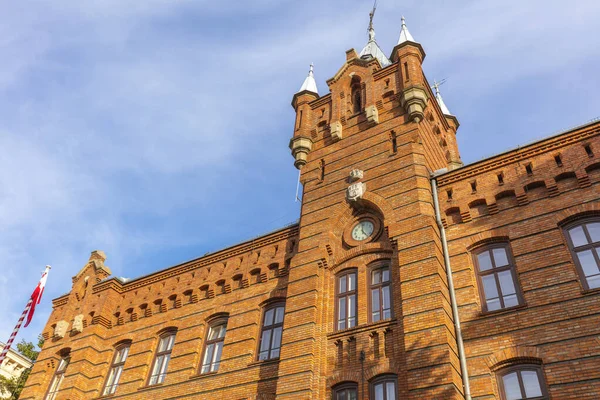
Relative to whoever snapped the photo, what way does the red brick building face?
facing the viewer and to the left of the viewer

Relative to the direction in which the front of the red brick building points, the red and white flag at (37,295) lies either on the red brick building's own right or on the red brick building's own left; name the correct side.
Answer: on the red brick building's own right
